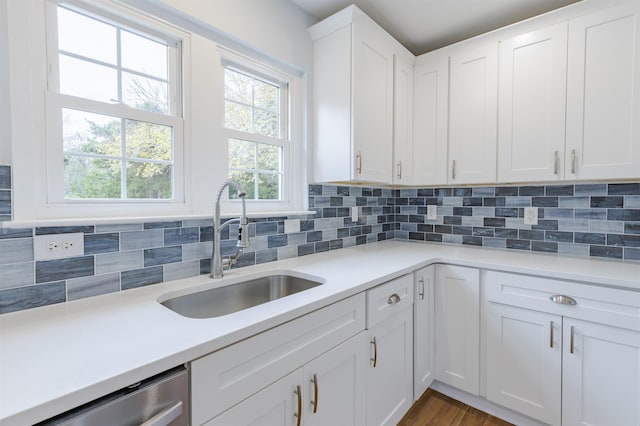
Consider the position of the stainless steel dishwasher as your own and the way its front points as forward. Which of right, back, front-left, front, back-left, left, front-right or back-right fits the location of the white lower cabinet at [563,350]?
front-left

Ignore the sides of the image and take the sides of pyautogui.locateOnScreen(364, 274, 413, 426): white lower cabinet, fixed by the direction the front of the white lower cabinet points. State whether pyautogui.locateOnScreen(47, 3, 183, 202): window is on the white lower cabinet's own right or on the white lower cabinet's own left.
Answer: on the white lower cabinet's own right

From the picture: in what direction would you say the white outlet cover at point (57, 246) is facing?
toward the camera

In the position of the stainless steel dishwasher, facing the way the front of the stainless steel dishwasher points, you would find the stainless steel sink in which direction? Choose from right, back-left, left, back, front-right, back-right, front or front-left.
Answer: left

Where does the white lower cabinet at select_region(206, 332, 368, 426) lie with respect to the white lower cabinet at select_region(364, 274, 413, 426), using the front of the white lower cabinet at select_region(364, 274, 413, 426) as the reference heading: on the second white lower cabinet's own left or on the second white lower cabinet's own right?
on the second white lower cabinet's own right

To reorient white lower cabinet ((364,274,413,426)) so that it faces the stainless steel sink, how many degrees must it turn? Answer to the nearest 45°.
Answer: approximately 135° to its right

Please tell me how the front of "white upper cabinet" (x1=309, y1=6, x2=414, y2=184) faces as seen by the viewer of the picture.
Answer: facing the viewer and to the right of the viewer

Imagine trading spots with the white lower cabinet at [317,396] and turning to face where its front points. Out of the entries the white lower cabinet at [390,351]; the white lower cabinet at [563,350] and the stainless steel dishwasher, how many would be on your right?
1

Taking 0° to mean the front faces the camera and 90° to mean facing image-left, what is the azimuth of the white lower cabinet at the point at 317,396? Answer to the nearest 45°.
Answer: approximately 315°

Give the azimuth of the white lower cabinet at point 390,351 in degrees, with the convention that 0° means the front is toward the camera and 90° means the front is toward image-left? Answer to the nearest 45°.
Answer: approximately 315°

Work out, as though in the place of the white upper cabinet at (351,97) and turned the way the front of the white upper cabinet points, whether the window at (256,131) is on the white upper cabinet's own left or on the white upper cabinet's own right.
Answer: on the white upper cabinet's own right
